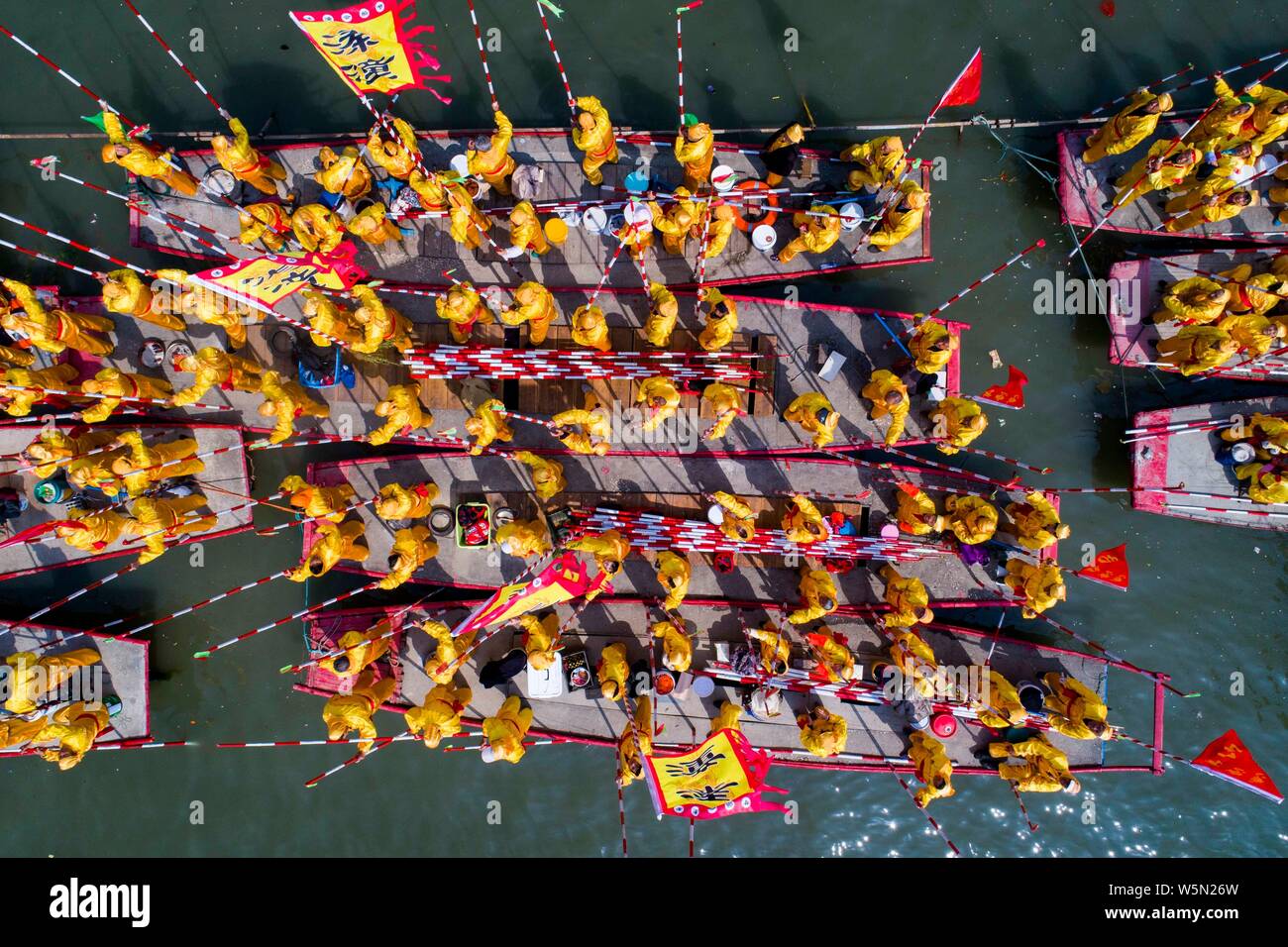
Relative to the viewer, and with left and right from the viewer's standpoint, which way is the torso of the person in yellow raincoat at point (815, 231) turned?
facing the viewer and to the left of the viewer
